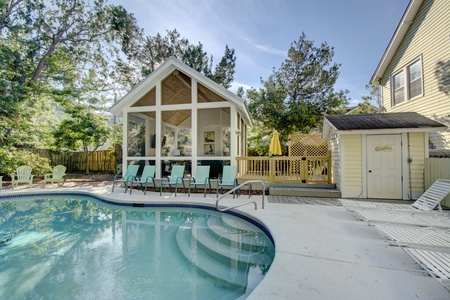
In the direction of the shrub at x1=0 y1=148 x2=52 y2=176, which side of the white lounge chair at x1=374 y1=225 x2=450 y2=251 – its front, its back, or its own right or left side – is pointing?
front

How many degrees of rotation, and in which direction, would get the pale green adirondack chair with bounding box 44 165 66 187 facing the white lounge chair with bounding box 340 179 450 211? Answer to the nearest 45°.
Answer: approximately 90° to its left

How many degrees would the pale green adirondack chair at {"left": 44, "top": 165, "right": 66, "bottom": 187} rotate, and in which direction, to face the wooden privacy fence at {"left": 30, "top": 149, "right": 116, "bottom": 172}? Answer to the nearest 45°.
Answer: approximately 135° to its right

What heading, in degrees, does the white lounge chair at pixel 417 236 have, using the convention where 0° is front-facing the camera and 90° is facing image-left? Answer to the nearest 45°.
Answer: approximately 90°

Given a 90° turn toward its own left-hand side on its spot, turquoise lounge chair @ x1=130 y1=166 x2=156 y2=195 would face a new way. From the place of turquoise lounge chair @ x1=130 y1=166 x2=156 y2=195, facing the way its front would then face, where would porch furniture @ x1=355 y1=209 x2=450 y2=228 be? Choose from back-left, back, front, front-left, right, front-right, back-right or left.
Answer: front

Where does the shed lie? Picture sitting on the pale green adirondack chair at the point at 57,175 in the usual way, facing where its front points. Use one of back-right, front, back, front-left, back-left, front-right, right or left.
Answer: left

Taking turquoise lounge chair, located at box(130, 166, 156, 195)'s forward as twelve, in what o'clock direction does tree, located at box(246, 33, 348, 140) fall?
The tree is roughly at 7 o'clock from the turquoise lounge chair.

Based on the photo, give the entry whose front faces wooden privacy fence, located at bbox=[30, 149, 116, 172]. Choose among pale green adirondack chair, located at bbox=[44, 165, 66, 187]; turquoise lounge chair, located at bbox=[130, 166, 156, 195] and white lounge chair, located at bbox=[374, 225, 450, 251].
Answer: the white lounge chair

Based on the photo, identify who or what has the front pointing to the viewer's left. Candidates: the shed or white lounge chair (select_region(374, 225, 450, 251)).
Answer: the white lounge chair

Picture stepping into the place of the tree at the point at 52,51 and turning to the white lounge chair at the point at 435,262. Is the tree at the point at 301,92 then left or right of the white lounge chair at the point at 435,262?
left

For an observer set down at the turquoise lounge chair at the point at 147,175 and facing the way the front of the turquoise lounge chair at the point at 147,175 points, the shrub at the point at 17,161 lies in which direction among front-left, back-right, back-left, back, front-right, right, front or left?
right

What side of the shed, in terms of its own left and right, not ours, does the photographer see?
front

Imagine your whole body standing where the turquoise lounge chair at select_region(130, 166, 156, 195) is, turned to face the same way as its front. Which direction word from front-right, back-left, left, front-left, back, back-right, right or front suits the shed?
left

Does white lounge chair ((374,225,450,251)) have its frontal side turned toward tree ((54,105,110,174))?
yes

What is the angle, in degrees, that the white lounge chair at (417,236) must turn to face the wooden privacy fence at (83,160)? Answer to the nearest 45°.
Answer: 0° — it already faces it
